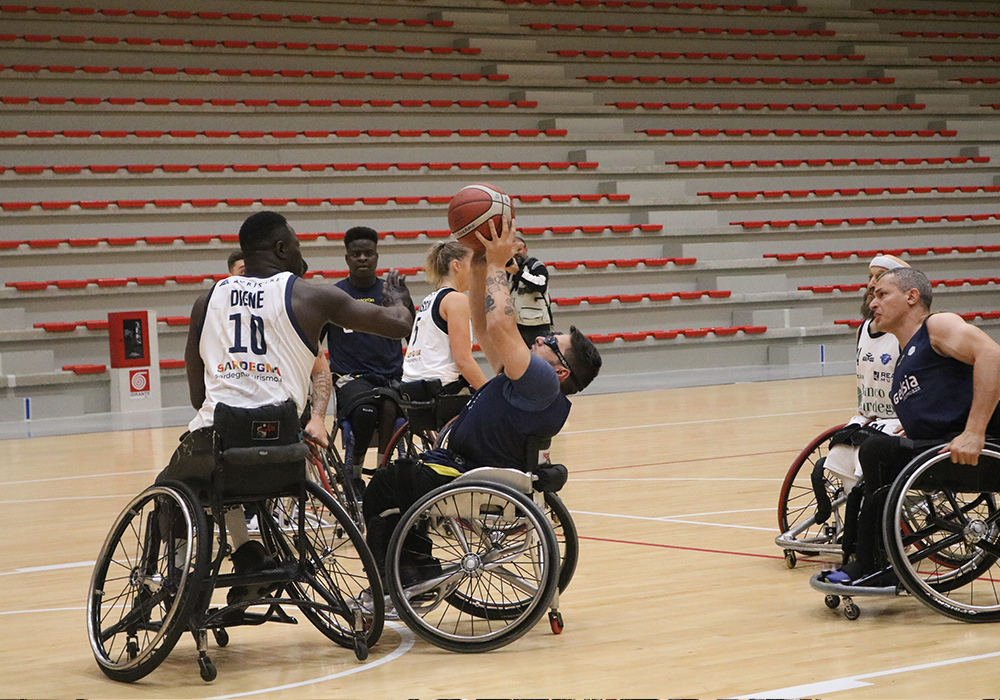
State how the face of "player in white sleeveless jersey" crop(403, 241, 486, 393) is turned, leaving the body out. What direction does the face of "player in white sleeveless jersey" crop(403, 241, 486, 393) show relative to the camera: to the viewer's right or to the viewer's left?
to the viewer's right

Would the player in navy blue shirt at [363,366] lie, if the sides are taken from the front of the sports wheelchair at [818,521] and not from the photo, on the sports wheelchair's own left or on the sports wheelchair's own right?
on the sports wheelchair's own right

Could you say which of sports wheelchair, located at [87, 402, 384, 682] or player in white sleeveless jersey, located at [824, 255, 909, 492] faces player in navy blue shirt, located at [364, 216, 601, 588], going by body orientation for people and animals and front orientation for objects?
the player in white sleeveless jersey

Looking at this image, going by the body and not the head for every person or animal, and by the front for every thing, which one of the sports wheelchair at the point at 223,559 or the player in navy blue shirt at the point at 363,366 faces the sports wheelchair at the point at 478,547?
the player in navy blue shirt

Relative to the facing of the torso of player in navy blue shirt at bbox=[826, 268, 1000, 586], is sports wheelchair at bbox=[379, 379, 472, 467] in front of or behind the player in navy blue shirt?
in front

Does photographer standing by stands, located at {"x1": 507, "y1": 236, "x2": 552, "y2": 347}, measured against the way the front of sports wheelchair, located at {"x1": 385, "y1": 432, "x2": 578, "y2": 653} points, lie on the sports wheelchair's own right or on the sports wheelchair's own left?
on the sports wheelchair's own right

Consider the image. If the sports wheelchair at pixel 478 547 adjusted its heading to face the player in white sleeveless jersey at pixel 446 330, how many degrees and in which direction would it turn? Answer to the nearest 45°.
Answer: approximately 90° to its right

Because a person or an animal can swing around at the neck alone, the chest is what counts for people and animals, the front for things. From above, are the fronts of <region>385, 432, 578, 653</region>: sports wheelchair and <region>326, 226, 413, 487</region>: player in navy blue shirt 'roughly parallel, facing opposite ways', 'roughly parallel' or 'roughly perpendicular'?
roughly perpendicular

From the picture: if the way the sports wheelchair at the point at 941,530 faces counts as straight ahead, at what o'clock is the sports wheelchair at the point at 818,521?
the sports wheelchair at the point at 818,521 is roughly at 2 o'clock from the sports wheelchair at the point at 941,530.

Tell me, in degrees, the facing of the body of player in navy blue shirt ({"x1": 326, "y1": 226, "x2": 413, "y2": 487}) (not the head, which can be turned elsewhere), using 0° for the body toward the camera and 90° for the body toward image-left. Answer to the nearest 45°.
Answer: approximately 0°

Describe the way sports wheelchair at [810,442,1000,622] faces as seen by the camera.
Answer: facing to the left of the viewer

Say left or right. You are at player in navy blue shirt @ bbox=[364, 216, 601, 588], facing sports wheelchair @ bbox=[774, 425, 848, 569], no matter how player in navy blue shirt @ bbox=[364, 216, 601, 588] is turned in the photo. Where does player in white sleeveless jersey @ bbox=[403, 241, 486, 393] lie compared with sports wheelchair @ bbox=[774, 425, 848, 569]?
left

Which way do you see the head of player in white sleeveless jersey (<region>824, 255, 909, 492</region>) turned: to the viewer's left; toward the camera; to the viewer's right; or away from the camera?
to the viewer's left

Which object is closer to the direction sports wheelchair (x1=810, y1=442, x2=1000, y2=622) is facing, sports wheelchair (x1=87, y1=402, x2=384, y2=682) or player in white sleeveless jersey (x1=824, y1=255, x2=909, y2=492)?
the sports wheelchair

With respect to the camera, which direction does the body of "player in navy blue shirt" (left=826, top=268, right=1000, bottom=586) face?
to the viewer's left

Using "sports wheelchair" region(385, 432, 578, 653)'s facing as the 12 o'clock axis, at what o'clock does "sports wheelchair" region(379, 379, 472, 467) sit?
"sports wheelchair" region(379, 379, 472, 467) is roughly at 3 o'clock from "sports wheelchair" region(385, 432, 578, 653).

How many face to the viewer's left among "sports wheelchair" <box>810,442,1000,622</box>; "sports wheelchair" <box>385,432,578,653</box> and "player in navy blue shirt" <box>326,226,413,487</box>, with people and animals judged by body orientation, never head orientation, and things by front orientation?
2

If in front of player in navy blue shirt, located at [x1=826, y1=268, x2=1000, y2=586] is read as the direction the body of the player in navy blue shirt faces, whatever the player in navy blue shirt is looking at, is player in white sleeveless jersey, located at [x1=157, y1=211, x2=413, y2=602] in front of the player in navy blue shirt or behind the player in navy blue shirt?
in front
